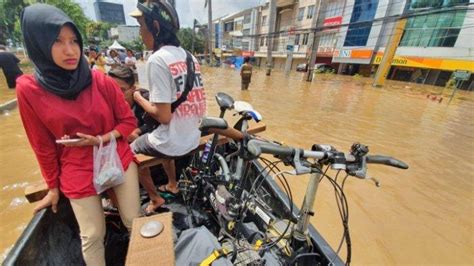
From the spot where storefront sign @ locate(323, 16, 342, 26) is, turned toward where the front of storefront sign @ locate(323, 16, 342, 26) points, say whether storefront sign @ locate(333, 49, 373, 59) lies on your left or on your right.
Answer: on your left

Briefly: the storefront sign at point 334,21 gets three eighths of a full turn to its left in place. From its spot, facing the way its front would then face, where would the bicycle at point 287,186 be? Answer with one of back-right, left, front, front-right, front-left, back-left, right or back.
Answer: right

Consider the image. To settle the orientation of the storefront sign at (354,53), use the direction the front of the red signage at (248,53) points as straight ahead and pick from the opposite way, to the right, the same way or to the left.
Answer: to the right

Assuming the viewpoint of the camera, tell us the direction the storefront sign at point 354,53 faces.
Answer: facing the viewer and to the left of the viewer

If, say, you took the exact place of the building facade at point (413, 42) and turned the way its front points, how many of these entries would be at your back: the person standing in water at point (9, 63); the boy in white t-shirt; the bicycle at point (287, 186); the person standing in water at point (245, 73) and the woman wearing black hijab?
0

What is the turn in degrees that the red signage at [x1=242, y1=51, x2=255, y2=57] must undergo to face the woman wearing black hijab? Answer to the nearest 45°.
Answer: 0° — it already faces them

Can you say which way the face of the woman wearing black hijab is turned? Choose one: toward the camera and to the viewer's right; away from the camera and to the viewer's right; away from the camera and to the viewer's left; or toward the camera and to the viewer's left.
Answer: toward the camera and to the viewer's right

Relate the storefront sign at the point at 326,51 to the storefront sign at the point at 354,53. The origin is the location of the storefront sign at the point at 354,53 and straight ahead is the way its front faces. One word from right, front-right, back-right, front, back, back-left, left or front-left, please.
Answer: right

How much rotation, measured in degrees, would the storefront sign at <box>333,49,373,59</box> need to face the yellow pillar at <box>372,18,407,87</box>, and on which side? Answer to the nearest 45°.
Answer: approximately 45° to its left

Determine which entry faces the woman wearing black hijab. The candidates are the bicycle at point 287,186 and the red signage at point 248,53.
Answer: the red signage

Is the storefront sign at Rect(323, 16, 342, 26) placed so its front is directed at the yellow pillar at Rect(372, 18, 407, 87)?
no

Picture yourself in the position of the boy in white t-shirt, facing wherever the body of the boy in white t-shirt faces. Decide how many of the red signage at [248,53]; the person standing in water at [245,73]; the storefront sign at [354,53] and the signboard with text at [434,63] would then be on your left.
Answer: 0

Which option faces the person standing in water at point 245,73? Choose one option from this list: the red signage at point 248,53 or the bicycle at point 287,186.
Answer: the red signage
